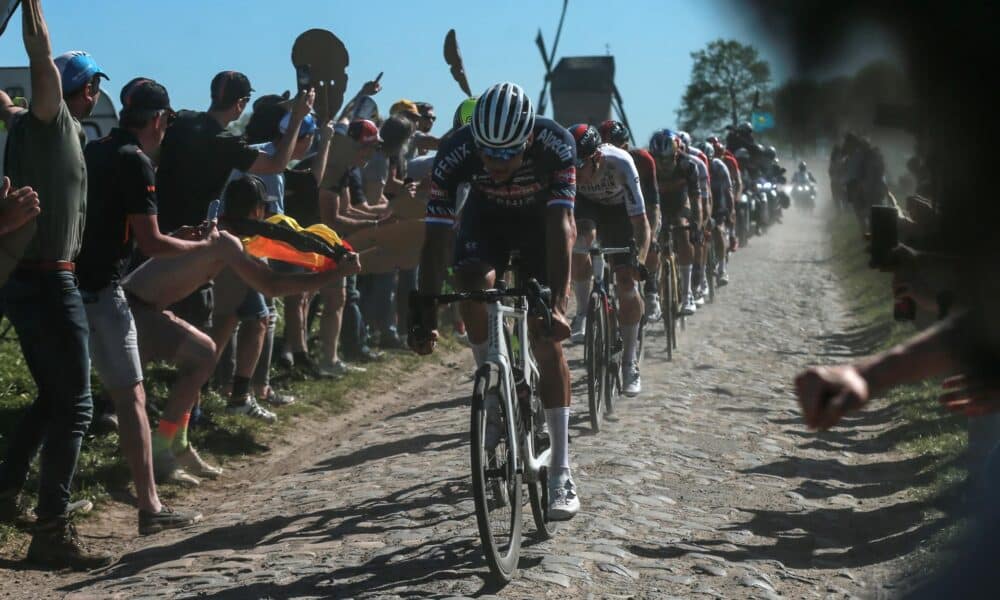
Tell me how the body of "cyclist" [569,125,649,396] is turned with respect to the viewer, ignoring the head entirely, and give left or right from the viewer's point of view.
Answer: facing the viewer

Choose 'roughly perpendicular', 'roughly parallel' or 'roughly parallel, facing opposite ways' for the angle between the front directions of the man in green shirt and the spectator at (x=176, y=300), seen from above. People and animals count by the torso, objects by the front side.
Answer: roughly parallel

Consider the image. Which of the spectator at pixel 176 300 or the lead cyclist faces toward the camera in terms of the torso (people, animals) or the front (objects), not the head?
the lead cyclist

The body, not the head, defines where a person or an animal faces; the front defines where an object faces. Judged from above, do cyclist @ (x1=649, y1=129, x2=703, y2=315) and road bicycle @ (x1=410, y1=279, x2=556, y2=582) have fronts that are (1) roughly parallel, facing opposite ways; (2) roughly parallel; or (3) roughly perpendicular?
roughly parallel

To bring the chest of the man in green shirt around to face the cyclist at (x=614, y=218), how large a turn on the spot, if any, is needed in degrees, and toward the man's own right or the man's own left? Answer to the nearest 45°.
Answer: approximately 45° to the man's own left

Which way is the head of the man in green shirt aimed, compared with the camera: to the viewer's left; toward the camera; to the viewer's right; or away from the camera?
to the viewer's right

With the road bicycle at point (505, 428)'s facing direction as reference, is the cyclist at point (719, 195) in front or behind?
behind

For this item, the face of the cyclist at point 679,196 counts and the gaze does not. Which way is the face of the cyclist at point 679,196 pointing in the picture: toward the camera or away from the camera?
toward the camera

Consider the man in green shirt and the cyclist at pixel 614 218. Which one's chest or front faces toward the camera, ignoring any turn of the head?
the cyclist

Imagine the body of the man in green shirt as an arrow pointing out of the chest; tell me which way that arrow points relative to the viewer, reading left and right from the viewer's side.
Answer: facing to the right of the viewer

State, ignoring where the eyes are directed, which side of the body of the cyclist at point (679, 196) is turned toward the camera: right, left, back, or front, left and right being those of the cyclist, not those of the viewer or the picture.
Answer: front

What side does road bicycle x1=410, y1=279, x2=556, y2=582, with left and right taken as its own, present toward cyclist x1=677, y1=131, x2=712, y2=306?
back

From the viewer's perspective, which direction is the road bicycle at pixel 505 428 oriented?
toward the camera

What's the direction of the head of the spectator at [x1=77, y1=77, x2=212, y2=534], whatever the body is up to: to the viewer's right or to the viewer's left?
to the viewer's right
